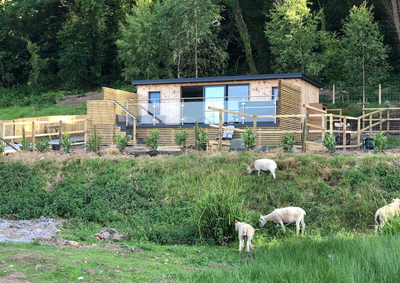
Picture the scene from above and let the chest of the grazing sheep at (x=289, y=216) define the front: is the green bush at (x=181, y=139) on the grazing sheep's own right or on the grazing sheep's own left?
on the grazing sheep's own right

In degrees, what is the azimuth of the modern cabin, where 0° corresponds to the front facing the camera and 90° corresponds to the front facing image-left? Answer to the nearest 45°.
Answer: approximately 0°

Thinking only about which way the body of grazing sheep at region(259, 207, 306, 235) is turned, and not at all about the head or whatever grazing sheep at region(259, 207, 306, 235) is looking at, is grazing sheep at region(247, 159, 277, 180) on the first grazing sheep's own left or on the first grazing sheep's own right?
on the first grazing sheep's own right

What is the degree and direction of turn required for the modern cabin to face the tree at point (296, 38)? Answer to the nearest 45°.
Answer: approximately 135° to its left

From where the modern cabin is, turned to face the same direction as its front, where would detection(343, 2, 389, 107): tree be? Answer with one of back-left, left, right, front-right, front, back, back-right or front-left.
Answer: back-left

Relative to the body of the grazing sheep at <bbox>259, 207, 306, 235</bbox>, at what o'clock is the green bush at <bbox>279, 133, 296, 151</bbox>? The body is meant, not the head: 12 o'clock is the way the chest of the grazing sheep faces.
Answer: The green bush is roughly at 3 o'clock from the grazing sheep.

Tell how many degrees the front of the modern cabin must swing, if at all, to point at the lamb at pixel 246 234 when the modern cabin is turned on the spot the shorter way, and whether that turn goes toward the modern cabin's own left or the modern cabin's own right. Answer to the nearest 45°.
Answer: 0° — it already faces it

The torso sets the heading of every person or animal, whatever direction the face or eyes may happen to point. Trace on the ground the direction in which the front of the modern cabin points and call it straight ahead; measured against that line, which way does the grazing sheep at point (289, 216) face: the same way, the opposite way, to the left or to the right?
to the right

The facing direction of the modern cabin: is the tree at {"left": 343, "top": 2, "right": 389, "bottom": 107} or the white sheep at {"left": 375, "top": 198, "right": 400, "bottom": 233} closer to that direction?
the white sheep

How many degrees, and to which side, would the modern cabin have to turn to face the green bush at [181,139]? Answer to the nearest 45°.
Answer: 0° — it already faces it

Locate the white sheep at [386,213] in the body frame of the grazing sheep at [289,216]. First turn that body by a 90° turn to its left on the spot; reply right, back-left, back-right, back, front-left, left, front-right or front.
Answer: left

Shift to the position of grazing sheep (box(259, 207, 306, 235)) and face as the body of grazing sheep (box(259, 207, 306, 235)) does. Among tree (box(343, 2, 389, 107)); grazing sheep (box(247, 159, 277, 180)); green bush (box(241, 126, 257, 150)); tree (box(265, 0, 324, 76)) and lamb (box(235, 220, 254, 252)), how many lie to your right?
4

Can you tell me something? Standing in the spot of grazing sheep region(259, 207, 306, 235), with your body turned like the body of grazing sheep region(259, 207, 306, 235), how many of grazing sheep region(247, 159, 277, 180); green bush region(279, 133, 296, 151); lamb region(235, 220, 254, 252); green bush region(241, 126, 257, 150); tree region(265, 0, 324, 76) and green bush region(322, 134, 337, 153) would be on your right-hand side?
5

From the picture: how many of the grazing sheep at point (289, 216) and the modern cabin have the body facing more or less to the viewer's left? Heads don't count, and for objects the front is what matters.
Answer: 1

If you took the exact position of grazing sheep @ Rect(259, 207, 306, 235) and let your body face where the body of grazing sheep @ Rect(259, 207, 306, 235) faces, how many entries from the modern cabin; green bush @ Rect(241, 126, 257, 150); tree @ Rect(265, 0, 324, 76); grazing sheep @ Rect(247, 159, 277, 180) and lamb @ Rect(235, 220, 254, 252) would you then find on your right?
4

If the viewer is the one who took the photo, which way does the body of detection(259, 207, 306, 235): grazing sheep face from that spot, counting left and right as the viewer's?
facing to the left of the viewer
